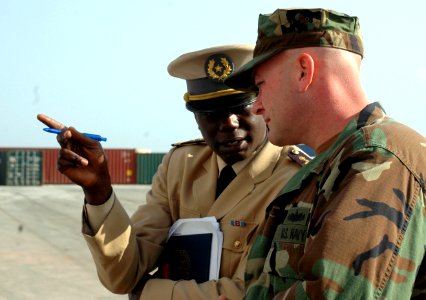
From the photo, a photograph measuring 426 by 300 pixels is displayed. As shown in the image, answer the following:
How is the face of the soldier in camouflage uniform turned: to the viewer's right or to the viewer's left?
to the viewer's left

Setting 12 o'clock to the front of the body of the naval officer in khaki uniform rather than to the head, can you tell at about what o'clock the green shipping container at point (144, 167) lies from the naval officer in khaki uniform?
The green shipping container is roughly at 6 o'clock from the naval officer in khaki uniform.

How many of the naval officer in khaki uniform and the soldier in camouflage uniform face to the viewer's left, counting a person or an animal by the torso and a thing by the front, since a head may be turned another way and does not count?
1

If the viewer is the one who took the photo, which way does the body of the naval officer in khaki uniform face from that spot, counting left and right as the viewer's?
facing the viewer

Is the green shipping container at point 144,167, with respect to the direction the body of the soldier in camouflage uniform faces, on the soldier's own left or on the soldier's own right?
on the soldier's own right

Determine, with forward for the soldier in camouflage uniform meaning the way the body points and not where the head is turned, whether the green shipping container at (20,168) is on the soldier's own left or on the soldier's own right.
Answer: on the soldier's own right

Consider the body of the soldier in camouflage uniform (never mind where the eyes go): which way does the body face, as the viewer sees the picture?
to the viewer's left

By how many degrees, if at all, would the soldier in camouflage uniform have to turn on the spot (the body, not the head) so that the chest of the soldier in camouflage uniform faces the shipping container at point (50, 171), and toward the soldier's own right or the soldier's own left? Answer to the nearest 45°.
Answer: approximately 45° to the soldier's own right

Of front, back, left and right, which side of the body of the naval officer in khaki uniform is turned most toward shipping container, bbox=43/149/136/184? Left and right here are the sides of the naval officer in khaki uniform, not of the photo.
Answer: back

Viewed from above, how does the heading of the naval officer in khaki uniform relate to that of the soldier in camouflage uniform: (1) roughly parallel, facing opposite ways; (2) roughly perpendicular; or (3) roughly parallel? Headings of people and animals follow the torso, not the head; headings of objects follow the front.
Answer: roughly perpendicular

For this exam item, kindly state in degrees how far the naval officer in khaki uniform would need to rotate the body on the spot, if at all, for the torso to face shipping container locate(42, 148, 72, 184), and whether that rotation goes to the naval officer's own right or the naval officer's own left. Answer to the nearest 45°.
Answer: approximately 180°

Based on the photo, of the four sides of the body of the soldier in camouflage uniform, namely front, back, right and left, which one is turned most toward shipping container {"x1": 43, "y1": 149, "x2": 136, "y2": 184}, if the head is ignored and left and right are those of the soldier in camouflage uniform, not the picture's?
right
